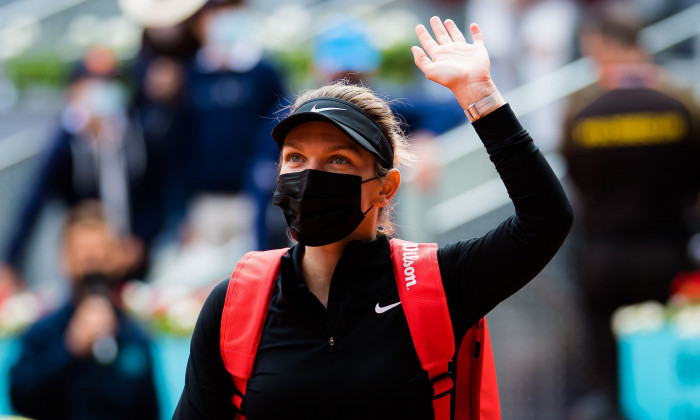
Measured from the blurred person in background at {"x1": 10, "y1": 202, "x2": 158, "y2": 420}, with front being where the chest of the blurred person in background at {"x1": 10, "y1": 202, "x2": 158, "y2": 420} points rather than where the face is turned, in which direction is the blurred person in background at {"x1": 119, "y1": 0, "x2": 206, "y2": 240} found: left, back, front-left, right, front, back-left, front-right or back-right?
back-left

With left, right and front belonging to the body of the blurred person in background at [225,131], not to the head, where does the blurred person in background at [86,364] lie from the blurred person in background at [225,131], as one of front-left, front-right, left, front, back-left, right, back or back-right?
front-right

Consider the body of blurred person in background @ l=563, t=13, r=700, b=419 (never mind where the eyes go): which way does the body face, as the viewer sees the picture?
away from the camera

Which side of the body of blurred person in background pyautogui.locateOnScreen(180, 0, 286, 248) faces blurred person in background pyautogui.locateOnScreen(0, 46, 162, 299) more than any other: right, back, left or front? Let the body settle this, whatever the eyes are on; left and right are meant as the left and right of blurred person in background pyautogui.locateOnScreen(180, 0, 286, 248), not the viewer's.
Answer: right

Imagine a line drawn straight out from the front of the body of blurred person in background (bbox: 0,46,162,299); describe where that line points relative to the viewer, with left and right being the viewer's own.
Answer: facing the viewer

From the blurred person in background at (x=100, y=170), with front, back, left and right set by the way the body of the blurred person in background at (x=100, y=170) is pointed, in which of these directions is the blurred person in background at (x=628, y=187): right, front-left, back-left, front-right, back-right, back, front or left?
front-left

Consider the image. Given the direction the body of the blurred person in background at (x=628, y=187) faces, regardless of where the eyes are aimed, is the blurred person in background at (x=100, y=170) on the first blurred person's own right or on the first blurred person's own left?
on the first blurred person's own left

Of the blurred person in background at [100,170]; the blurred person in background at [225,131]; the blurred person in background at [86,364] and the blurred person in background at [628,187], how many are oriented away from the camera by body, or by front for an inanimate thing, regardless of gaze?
1

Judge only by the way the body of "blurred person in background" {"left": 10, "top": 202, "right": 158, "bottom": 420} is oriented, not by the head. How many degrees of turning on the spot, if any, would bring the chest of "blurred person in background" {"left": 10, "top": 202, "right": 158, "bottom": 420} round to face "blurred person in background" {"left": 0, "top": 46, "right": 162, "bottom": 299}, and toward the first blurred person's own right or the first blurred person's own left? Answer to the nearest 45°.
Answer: approximately 135° to the first blurred person's own left

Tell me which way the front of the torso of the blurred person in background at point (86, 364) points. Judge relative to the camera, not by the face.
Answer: toward the camera
